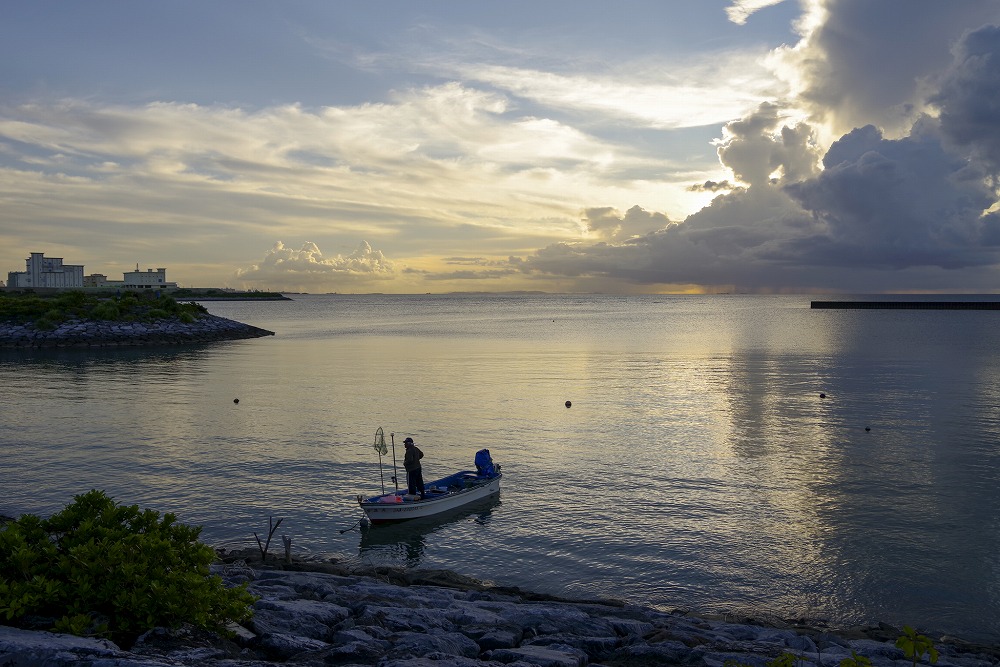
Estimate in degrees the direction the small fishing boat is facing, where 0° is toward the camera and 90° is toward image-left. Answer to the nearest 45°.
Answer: approximately 45°
